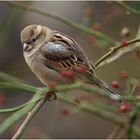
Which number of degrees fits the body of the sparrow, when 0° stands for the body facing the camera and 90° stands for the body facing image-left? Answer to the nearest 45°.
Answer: approximately 90°
